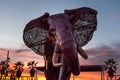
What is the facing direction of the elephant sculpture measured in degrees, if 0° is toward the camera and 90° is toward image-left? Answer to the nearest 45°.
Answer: approximately 315°
